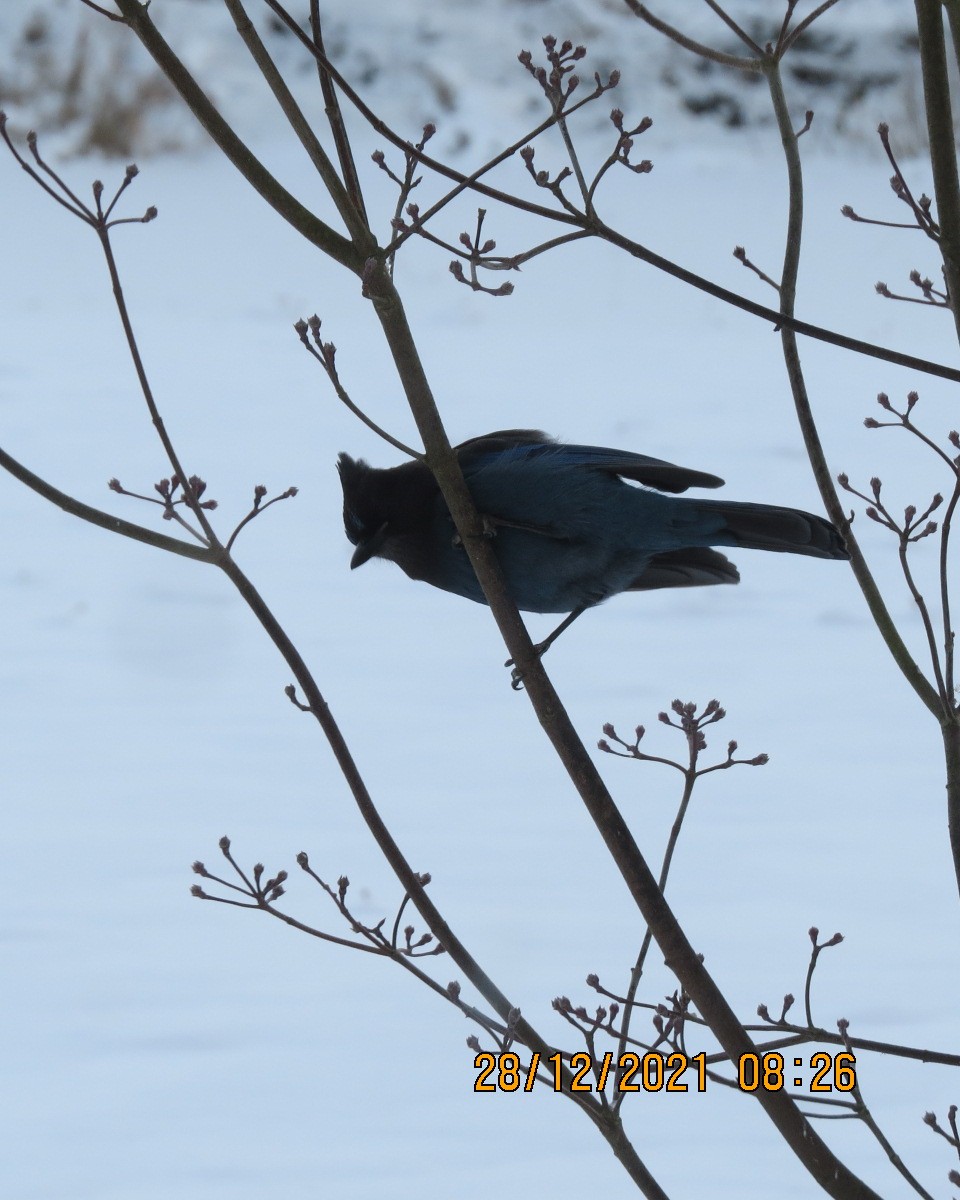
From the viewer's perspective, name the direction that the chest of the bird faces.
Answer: to the viewer's left
